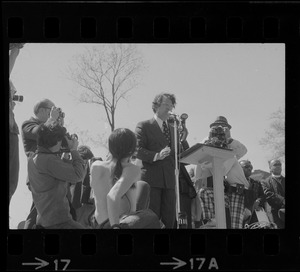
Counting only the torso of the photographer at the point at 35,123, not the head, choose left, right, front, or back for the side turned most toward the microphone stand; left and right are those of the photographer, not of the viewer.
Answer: front

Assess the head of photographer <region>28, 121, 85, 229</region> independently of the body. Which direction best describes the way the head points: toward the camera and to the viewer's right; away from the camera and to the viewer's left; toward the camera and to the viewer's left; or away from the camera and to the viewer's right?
away from the camera and to the viewer's right

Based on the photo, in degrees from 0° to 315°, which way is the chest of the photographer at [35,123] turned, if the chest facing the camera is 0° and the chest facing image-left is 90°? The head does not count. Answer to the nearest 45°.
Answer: approximately 270°

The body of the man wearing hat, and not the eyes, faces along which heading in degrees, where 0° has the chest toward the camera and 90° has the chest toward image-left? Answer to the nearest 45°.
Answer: approximately 45°

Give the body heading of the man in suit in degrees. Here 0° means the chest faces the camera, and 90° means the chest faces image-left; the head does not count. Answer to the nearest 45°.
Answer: approximately 315°

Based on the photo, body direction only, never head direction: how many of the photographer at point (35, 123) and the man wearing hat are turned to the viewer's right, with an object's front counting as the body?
1

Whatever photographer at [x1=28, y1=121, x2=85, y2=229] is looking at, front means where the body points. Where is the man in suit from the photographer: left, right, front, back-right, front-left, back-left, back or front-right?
front-right

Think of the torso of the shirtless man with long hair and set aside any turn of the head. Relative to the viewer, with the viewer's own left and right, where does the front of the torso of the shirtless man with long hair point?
facing away from the viewer and to the right of the viewer
